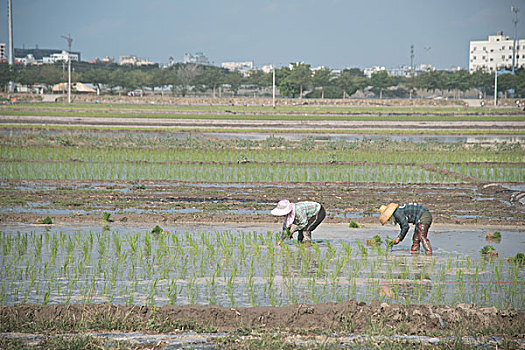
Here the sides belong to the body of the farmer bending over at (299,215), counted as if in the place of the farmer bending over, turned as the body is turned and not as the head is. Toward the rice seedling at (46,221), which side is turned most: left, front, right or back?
front

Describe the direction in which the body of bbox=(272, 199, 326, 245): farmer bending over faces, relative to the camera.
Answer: to the viewer's left

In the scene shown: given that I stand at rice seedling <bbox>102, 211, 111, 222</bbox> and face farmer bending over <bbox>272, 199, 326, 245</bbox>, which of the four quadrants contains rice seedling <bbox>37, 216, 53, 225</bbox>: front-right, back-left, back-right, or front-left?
back-right

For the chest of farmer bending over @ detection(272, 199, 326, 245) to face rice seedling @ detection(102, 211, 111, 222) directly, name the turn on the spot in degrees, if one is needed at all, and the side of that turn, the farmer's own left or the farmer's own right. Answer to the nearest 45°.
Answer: approximately 45° to the farmer's own right
